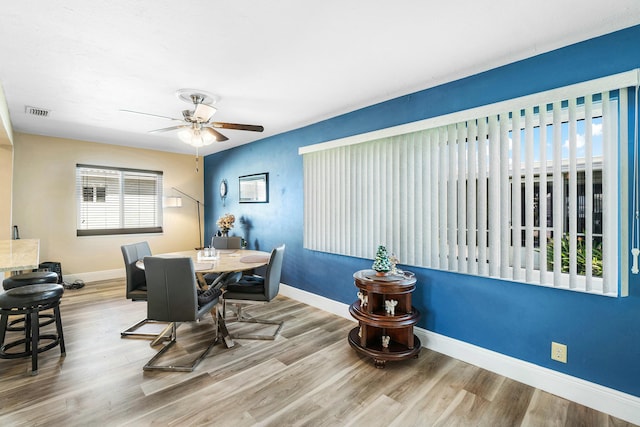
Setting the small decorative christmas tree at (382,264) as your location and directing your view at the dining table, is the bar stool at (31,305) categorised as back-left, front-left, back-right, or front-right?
front-left

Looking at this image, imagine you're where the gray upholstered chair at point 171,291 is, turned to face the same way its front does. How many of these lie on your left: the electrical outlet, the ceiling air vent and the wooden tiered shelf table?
1

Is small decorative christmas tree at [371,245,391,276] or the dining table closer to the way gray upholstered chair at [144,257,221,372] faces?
the dining table

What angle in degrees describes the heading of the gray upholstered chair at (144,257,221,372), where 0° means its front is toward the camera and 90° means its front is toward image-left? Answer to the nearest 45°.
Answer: approximately 225°

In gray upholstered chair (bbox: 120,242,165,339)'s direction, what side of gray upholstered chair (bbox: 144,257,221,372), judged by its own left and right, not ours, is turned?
left

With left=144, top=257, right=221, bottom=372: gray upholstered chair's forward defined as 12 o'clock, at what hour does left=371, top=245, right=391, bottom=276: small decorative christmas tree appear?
The small decorative christmas tree is roughly at 2 o'clock from the gray upholstered chair.

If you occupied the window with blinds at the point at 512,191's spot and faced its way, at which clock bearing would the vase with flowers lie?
The vase with flowers is roughly at 2 o'clock from the window with blinds.

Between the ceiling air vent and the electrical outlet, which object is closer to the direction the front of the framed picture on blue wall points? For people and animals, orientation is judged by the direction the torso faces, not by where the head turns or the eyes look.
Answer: the ceiling air vent

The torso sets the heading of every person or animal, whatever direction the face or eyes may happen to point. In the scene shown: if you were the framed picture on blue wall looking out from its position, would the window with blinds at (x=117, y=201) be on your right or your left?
on your right

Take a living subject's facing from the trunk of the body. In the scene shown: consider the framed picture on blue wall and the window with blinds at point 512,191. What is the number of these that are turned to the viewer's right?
0

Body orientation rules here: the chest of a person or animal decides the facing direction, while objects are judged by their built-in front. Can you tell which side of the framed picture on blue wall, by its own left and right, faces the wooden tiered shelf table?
left

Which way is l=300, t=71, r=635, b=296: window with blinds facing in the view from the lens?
facing the viewer and to the left of the viewer

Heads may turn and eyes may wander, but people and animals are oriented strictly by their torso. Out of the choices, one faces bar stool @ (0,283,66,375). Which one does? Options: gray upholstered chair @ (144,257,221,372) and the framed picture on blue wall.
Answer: the framed picture on blue wall

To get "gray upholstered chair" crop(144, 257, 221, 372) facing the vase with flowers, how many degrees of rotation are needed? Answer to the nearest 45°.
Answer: approximately 45° to its left
